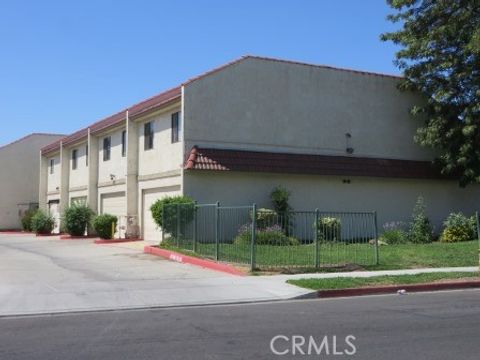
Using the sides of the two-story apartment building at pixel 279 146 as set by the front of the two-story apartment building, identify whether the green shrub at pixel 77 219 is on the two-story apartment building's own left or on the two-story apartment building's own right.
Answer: on the two-story apartment building's own right

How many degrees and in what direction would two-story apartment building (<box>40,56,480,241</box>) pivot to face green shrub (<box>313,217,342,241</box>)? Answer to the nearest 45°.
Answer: approximately 45° to its left

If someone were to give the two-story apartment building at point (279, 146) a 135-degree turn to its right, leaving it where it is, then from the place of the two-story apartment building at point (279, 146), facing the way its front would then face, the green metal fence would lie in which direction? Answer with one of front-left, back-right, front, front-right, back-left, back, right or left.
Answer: back

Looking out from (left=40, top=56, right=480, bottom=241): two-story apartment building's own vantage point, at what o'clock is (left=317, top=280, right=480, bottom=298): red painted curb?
The red painted curb is roughly at 10 o'clock from the two-story apartment building.

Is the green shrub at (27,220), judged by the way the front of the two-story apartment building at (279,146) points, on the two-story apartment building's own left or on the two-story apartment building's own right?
on the two-story apartment building's own right

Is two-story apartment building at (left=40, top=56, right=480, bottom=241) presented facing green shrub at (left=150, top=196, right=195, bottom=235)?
yes

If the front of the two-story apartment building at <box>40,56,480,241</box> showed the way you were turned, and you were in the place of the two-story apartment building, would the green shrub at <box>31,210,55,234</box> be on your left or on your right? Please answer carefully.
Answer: on your right

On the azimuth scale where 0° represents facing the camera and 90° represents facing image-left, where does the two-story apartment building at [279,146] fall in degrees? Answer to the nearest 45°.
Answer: approximately 45°

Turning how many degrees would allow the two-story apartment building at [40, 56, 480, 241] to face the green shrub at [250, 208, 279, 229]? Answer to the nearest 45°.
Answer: approximately 45° to its left
